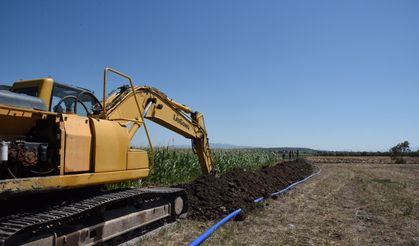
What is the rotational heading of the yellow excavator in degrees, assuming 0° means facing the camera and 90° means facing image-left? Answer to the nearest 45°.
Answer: approximately 225°

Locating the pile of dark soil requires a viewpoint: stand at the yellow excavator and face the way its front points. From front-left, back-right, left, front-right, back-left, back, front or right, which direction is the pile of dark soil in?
front
